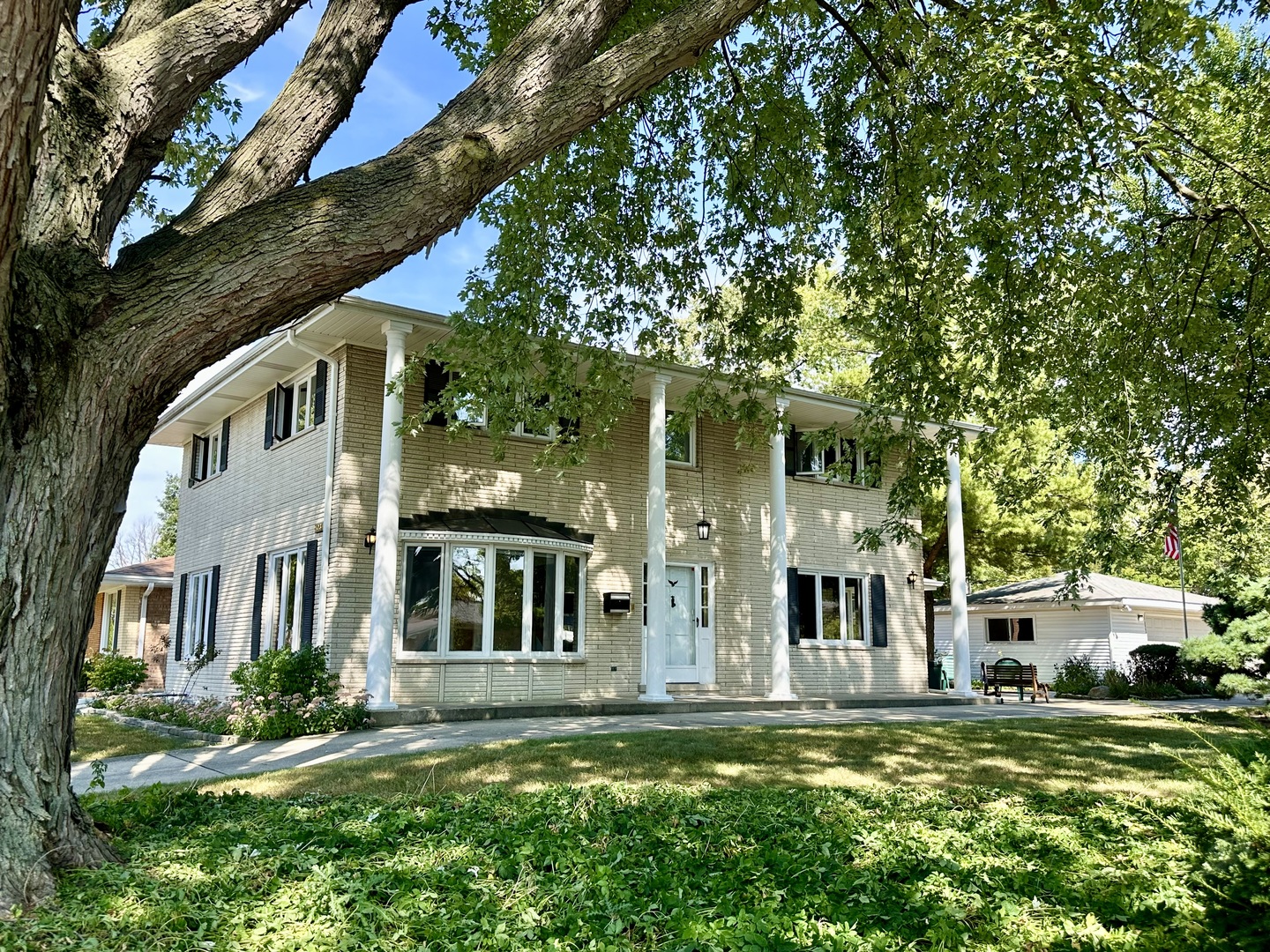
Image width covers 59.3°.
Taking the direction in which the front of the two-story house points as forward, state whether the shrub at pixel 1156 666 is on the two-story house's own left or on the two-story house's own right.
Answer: on the two-story house's own left

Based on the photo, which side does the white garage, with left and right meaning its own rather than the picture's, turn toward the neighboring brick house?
right

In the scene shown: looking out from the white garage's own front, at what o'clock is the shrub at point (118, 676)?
The shrub is roughly at 3 o'clock from the white garage.

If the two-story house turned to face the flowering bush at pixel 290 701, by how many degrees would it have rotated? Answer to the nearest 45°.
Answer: approximately 90° to its right

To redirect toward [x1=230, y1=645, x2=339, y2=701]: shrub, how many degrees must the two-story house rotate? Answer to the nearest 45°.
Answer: approximately 90° to its right

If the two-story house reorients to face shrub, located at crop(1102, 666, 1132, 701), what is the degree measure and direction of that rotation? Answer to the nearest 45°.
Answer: approximately 45° to its left

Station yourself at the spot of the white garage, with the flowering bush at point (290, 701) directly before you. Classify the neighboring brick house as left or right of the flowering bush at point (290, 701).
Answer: right

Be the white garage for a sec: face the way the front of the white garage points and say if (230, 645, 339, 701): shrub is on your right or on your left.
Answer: on your right

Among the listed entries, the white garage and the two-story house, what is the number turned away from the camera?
0
